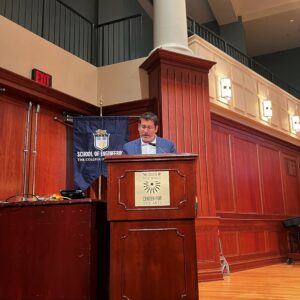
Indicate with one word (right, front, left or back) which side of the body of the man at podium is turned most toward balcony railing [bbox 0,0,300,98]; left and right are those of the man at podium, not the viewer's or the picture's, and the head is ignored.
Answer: back

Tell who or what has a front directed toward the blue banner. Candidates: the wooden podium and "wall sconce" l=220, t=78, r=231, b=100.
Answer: the wall sconce

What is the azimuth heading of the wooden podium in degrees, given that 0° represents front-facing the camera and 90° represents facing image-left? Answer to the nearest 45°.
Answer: approximately 0°

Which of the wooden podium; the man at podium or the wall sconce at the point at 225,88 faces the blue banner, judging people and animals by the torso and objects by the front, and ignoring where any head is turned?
the wall sconce

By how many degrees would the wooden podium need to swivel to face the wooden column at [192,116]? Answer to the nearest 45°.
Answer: approximately 180°

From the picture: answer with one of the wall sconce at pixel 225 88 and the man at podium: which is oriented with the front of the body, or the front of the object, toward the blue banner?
the wall sconce

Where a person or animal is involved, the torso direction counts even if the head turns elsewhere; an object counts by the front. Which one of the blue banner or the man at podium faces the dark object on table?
the blue banner

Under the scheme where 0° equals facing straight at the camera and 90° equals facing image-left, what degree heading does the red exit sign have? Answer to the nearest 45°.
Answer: approximately 315°

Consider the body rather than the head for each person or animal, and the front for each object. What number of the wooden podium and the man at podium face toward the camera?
2

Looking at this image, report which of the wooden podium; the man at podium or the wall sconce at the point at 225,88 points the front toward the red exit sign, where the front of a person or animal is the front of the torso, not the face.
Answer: the wall sconce

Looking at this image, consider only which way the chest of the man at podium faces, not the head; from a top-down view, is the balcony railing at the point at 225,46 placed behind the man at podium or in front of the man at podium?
behind

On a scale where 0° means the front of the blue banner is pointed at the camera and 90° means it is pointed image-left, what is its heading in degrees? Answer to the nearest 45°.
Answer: approximately 0°
